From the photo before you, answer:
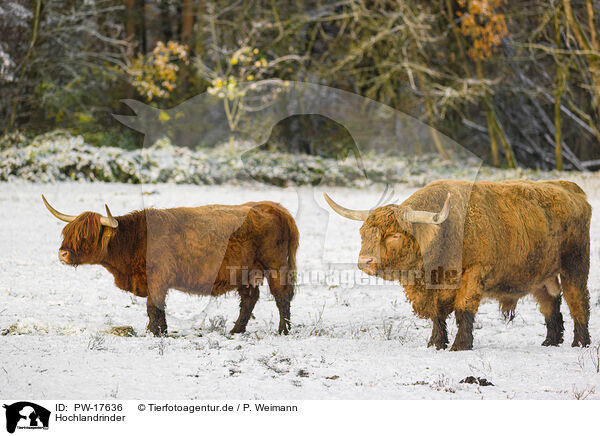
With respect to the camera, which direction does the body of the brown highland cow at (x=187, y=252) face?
to the viewer's left

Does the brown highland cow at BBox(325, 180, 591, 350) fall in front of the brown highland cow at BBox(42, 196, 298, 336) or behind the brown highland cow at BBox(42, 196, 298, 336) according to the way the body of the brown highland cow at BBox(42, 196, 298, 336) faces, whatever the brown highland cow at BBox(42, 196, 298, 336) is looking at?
behind
